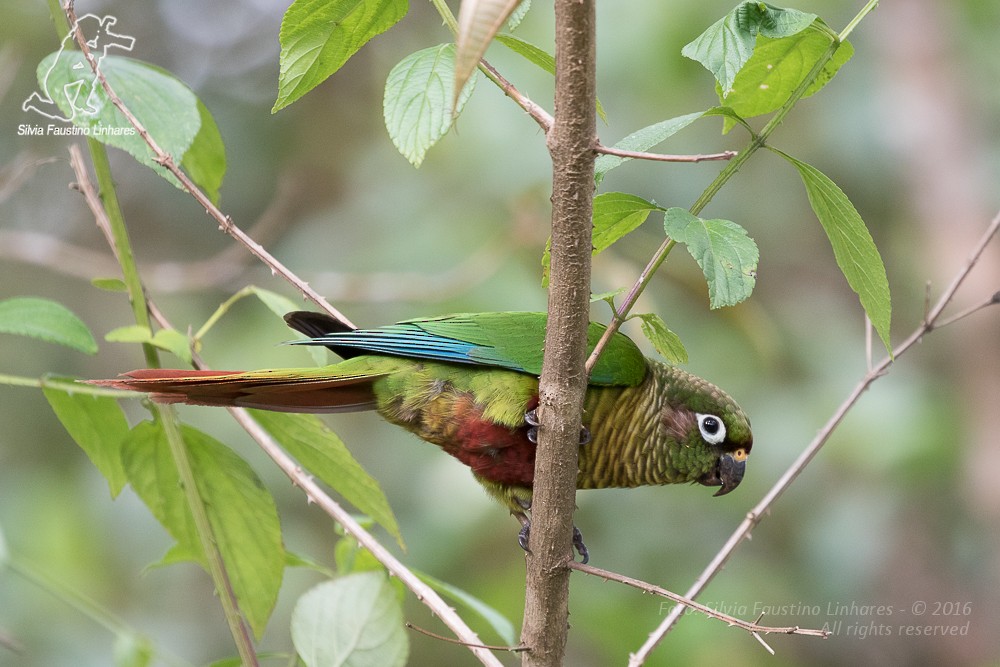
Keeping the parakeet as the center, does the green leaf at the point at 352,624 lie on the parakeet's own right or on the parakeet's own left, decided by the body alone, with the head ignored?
on the parakeet's own right

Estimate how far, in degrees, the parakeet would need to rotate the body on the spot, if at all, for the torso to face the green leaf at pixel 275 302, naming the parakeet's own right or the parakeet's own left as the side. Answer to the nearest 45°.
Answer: approximately 135° to the parakeet's own right

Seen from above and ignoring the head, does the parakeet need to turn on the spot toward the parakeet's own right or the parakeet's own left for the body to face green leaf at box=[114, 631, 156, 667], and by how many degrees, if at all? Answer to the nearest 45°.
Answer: approximately 135° to the parakeet's own right

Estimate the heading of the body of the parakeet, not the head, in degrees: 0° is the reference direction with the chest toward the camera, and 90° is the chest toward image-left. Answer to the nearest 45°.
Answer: approximately 270°

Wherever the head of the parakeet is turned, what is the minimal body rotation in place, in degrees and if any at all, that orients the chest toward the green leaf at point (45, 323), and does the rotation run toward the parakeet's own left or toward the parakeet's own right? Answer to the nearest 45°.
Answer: approximately 135° to the parakeet's own right

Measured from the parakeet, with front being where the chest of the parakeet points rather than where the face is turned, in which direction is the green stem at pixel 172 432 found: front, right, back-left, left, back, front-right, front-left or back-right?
back-right

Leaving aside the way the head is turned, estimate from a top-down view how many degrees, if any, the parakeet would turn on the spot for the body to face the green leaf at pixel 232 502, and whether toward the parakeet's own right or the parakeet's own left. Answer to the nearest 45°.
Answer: approximately 135° to the parakeet's own right
